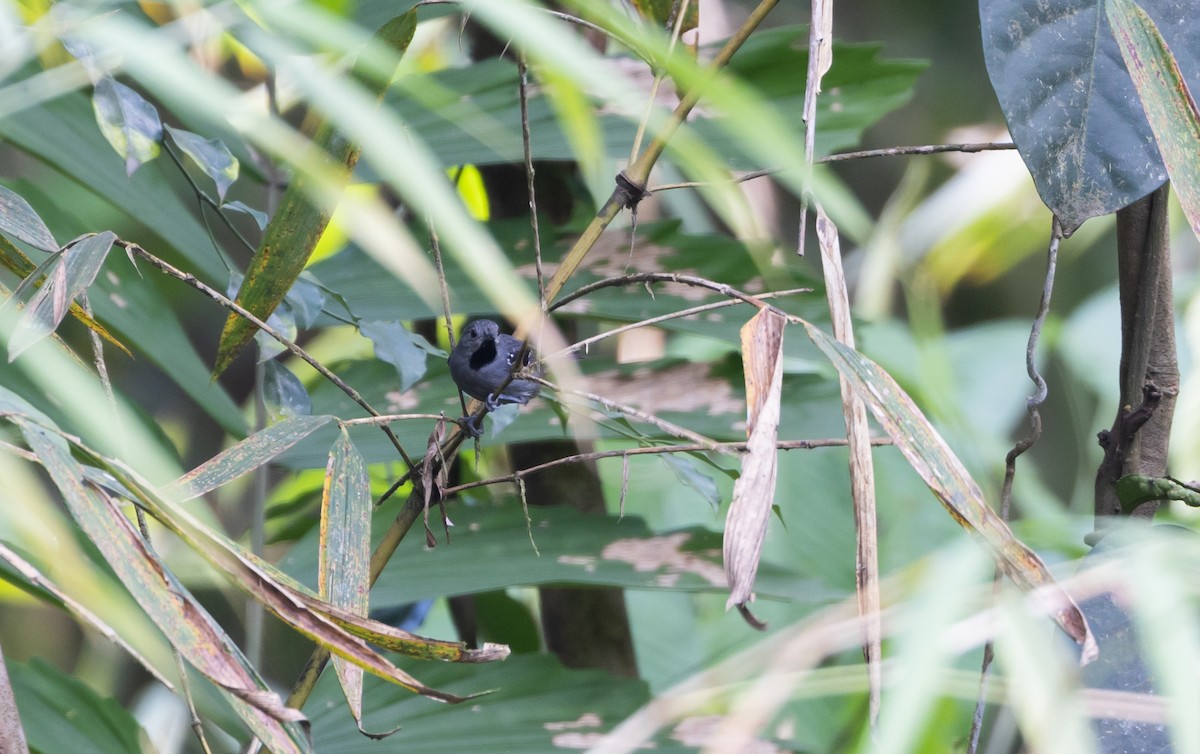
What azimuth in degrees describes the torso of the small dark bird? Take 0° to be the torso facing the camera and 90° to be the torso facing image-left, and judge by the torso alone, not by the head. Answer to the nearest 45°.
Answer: approximately 45°

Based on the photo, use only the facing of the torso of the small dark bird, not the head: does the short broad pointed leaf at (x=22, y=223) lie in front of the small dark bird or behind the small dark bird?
in front

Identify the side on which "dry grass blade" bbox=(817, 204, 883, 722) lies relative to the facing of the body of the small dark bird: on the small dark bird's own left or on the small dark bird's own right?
on the small dark bird's own left

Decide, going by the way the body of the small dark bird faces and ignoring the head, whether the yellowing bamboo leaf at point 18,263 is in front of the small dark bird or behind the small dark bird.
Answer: in front

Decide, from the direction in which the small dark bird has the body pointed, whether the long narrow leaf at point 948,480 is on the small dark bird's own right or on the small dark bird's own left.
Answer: on the small dark bird's own left
